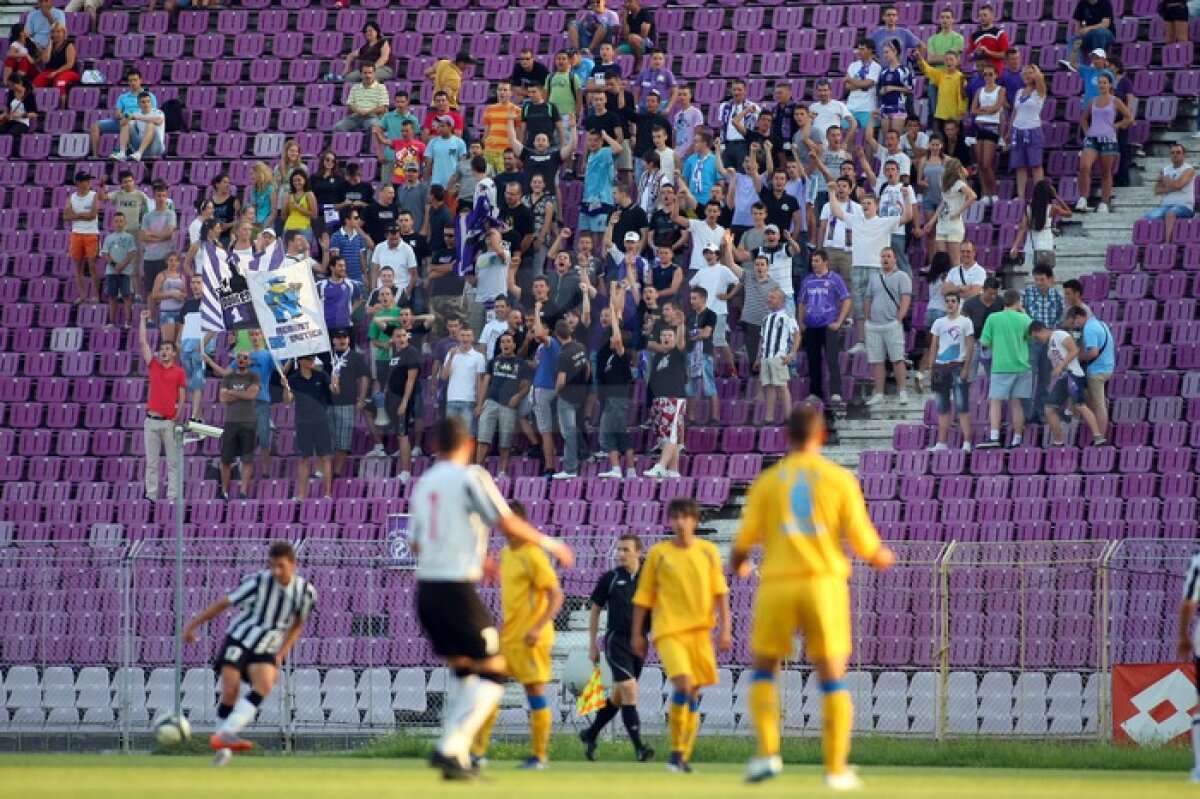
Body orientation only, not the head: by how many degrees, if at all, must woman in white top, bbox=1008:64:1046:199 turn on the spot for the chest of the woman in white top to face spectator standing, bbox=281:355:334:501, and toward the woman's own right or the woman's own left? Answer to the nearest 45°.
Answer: approximately 45° to the woman's own right

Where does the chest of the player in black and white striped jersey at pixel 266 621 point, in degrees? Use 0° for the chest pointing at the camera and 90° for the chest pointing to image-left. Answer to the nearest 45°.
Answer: approximately 0°

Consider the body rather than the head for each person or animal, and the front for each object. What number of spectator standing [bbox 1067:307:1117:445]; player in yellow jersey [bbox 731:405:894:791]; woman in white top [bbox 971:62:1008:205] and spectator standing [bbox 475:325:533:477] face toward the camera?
2

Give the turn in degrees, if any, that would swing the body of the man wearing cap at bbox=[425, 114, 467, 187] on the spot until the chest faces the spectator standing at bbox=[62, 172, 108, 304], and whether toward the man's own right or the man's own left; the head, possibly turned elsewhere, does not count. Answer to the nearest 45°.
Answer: approximately 135° to the man's own right

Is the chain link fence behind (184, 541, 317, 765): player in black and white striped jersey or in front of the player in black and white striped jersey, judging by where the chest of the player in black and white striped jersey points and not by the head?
behind

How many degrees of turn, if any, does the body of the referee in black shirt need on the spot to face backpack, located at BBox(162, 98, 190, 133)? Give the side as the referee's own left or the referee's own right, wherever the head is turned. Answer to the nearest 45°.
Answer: approximately 180°

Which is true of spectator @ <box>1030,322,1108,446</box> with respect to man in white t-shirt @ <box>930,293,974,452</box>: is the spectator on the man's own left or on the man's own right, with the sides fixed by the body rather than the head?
on the man's own left

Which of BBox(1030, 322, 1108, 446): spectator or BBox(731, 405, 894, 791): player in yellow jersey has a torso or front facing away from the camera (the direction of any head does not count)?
the player in yellow jersey

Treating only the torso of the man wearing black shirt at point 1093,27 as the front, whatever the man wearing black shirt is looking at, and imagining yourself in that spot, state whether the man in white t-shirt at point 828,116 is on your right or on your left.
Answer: on your right

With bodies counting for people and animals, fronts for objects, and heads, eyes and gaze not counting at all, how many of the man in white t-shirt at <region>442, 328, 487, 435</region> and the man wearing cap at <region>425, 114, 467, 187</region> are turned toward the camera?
2
